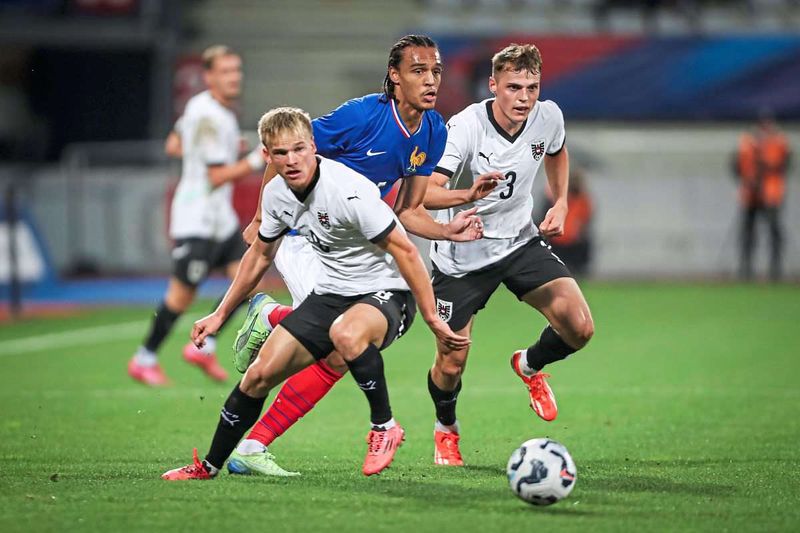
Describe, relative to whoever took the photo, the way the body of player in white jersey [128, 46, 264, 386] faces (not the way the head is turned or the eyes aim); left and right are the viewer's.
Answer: facing to the right of the viewer

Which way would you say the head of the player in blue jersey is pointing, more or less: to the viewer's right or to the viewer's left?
to the viewer's right

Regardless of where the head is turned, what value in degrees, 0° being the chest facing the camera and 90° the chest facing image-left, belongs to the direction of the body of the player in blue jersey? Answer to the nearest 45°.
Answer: approximately 315°

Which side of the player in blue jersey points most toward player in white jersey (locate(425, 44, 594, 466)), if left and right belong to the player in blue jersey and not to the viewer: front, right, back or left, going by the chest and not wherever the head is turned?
left

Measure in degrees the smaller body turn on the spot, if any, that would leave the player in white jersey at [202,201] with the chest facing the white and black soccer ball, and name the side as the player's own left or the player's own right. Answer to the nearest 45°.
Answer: approximately 90° to the player's own right

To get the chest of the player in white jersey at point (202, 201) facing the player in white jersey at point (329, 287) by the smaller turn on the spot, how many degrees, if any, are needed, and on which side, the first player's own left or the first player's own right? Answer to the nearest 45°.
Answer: approximately 90° to the first player's own right

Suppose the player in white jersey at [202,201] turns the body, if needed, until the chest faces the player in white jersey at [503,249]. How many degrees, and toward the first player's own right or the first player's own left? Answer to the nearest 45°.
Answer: approximately 45° to the first player's own right

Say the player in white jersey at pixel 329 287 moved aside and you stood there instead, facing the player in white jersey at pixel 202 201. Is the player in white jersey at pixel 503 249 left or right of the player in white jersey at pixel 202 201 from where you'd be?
right
